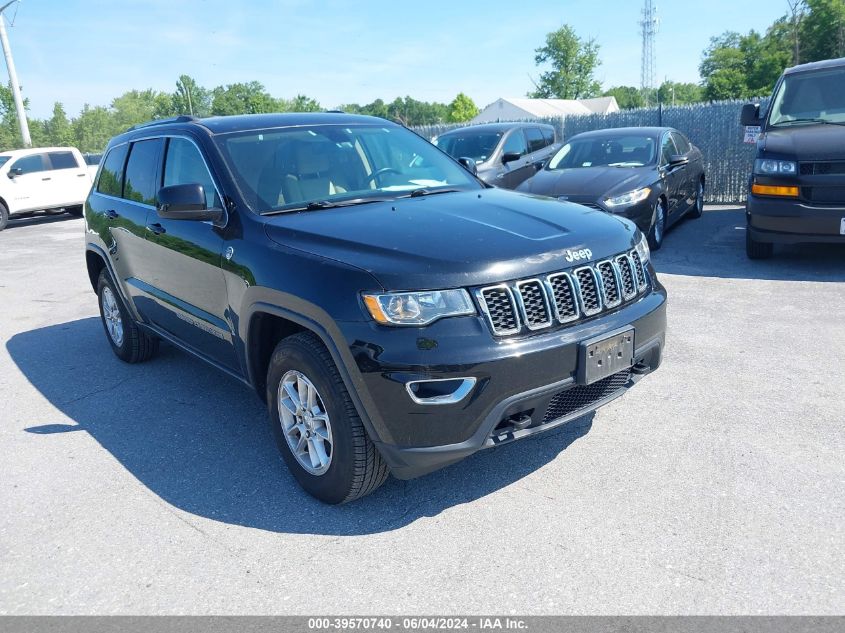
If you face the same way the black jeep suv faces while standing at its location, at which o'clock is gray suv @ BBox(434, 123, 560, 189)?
The gray suv is roughly at 8 o'clock from the black jeep suv.

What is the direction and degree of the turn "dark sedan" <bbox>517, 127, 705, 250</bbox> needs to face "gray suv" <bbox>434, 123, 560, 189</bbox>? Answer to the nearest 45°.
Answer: approximately 90° to its right

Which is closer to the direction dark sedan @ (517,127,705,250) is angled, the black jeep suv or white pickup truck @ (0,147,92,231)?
the black jeep suv

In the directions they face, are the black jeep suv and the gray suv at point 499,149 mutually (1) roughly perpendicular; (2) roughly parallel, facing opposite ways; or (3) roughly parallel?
roughly perpendicular

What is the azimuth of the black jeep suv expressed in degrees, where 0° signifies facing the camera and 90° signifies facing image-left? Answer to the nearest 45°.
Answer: approximately 315°

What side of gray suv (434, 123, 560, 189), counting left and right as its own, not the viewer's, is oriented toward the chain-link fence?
back

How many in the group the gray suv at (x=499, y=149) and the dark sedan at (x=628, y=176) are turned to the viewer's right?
0

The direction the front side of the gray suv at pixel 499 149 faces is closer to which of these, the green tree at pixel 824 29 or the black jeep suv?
the black jeep suv

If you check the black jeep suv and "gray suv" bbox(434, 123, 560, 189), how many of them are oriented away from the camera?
0

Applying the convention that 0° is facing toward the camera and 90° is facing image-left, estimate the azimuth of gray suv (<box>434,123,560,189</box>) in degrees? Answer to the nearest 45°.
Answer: approximately 45°

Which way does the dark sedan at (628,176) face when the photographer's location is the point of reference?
facing the viewer and to the left of the viewer

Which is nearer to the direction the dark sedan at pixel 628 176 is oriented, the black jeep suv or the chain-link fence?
the black jeep suv

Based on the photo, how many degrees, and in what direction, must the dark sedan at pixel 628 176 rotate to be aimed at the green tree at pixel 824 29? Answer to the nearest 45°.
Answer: approximately 135° to its right

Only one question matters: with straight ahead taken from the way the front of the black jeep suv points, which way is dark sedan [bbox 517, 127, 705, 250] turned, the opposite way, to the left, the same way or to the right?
to the right

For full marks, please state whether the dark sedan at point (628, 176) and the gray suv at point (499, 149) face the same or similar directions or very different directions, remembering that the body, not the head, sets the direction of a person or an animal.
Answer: same or similar directions

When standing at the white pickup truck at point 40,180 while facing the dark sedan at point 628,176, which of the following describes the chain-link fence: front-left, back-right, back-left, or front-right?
front-left
